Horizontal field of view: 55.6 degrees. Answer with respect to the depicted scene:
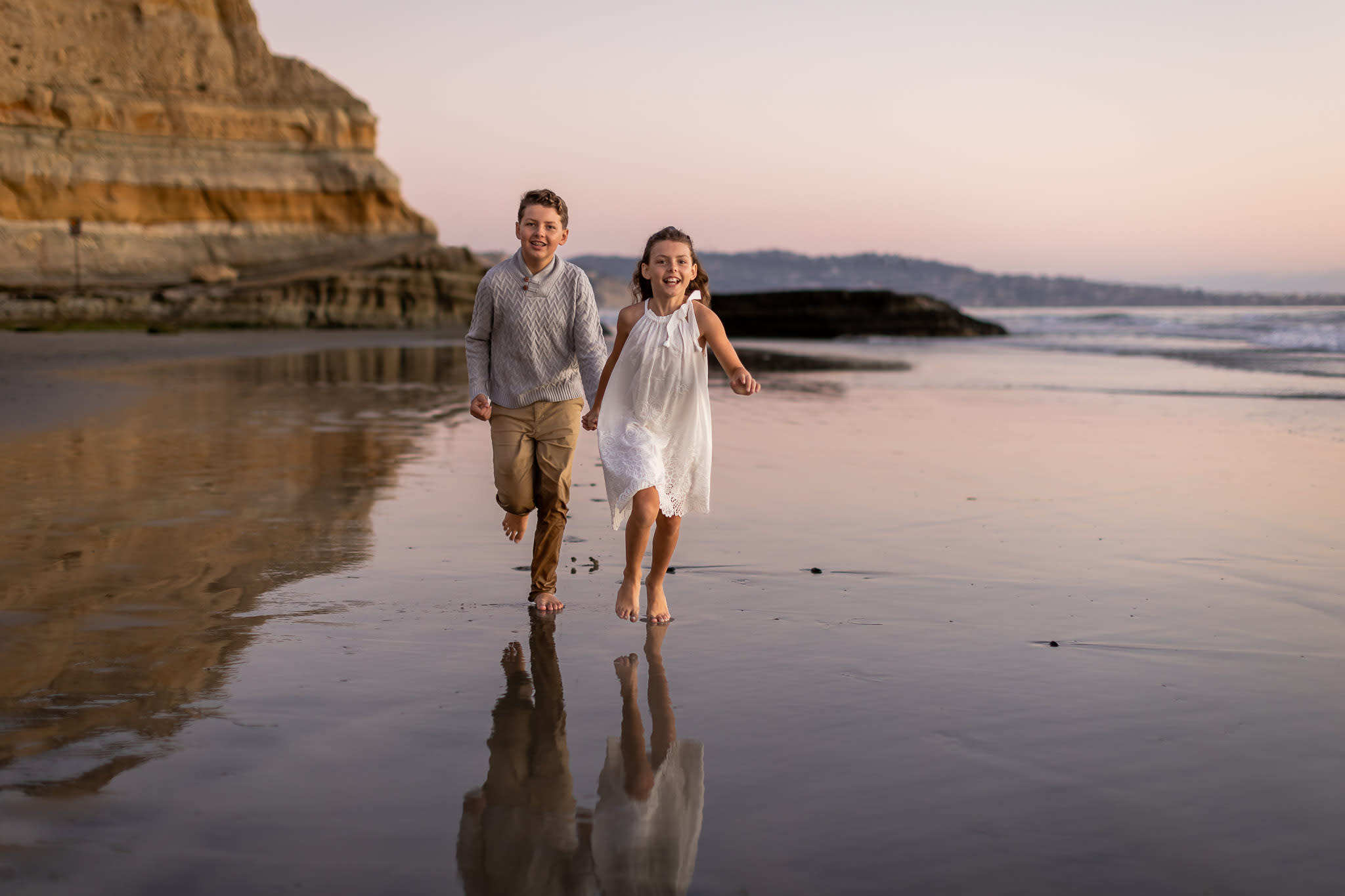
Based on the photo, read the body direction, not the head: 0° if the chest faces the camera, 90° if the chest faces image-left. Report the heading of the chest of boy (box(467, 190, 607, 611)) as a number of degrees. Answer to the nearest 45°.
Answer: approximately 0°

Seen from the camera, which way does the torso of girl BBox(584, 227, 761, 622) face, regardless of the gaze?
toward the camera

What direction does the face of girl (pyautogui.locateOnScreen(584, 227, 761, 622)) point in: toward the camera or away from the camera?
toward the camera

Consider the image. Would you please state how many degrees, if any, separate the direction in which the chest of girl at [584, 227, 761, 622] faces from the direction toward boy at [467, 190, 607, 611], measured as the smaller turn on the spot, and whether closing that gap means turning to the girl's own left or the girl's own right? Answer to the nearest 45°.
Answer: approximately 135° to the girl's own right

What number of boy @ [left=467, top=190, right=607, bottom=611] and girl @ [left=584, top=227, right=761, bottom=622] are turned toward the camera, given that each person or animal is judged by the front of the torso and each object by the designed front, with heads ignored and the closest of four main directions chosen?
2

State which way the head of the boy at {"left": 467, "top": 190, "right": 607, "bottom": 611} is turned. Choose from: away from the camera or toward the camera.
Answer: toward the camera

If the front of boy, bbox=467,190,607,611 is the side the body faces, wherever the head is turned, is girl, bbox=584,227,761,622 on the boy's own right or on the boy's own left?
on the boy's own left

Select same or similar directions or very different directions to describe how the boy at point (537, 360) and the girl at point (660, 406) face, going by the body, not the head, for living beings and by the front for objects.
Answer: same or similar directions
